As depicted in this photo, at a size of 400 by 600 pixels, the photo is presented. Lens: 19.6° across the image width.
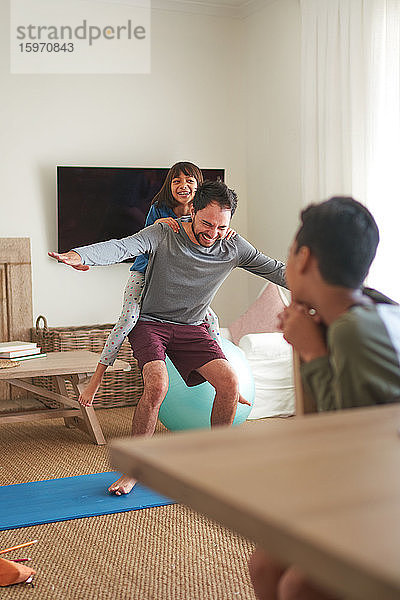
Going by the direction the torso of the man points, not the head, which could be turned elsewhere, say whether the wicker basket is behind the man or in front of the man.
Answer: behind

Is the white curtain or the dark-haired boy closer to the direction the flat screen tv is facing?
the dark-haired boy

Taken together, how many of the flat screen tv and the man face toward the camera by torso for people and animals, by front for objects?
2

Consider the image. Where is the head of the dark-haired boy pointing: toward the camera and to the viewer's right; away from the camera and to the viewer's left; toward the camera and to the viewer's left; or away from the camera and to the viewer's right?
away from the camera and to the viewer's left

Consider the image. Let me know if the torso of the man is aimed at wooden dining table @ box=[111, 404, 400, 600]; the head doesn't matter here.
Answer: yes

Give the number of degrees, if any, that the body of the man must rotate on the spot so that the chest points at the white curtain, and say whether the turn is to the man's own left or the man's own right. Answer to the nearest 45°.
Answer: approximately 135° to the man's own left

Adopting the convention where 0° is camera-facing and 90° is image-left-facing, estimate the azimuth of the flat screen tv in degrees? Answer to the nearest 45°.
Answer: approximately 0°
